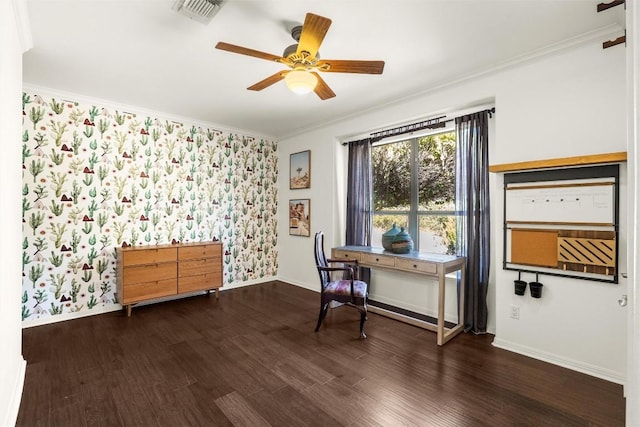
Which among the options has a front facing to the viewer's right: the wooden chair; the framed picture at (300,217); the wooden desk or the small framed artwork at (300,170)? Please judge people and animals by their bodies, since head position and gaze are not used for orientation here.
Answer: the wooden chair

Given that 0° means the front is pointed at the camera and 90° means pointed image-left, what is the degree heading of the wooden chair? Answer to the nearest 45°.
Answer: approximately 270°

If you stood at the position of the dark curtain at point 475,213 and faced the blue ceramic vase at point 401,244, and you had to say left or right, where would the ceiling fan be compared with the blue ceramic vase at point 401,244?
left

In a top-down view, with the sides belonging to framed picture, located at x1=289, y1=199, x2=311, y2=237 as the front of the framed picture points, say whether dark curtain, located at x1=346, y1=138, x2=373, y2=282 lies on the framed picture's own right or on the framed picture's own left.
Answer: on the framed picture's own left

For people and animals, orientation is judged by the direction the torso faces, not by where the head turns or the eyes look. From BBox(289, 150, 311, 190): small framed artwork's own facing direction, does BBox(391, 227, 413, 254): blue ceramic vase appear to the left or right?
on its left

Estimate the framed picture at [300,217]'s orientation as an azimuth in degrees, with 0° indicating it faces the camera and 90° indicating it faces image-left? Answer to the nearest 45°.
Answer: approximately 45°

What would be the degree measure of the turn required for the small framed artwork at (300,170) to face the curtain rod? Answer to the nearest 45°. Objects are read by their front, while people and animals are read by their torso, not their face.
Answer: approximately 90° to its left

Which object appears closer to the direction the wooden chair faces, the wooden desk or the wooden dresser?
the wooden desk

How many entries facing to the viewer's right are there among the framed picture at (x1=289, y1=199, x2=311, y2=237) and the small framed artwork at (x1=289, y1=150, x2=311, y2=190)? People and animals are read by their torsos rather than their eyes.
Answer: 0

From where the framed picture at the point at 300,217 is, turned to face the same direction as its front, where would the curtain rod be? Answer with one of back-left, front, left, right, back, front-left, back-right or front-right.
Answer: left

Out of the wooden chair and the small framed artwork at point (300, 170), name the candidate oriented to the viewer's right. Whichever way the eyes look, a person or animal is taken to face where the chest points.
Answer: the wooden chair

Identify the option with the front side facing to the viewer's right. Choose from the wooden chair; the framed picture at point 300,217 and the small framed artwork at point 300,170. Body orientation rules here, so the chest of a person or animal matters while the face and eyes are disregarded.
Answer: the wooden chair

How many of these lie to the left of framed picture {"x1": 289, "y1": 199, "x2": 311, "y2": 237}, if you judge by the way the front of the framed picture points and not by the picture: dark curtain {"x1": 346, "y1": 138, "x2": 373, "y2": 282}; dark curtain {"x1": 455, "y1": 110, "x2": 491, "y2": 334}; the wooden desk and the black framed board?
4
